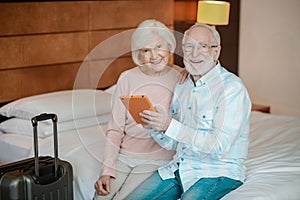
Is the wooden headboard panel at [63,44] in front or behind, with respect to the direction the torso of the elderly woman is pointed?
behind

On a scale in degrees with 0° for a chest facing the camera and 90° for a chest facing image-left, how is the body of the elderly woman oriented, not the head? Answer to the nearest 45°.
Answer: approximately 0°

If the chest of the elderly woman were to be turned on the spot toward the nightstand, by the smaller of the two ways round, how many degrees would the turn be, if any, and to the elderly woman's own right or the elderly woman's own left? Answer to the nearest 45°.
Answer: approximately 135° to the elderly woman's own left

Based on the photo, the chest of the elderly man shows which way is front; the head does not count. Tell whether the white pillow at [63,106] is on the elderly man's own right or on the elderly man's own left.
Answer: on the elderly man's own right

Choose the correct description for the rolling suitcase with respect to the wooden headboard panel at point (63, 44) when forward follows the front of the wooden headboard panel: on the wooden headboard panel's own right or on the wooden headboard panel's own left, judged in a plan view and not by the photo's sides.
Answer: on the wooden headboard panel's own right

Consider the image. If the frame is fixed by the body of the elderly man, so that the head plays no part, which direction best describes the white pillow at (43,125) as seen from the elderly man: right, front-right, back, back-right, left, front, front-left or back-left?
right

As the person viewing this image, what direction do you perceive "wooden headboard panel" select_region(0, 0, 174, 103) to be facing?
facing the viewer and to the right of the viewer

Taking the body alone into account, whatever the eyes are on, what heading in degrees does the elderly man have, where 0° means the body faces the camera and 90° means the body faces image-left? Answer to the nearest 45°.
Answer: approximately 45°

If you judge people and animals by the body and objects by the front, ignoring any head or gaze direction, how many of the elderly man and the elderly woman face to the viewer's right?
0
